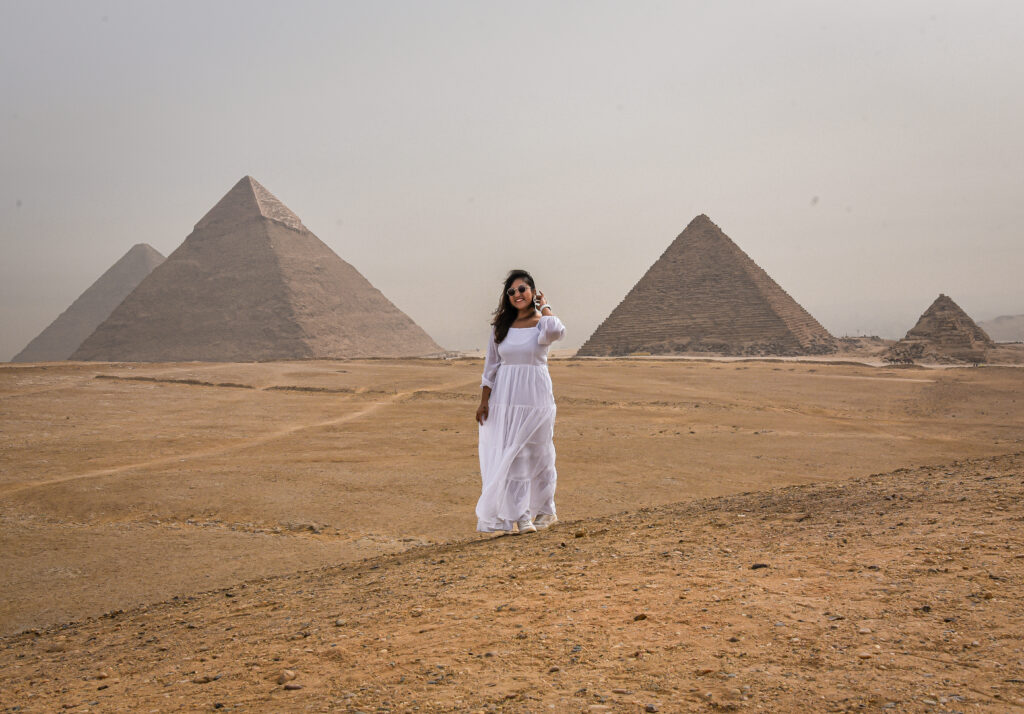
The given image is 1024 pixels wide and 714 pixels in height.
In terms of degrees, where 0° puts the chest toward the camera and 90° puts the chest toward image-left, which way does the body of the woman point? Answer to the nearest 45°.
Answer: approximately 0°

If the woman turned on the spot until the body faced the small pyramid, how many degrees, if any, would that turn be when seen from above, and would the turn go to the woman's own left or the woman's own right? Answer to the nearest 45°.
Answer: approximately 135° to the woman's own left
